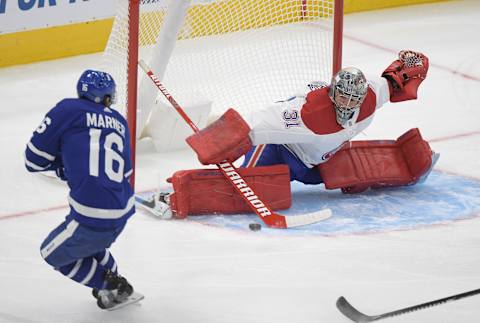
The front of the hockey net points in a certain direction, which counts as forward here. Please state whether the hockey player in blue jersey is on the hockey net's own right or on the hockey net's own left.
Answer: on the hockey net's own right

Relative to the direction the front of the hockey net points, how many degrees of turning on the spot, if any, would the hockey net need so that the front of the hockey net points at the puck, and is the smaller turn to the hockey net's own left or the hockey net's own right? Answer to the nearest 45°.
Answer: approximately 45° to the hockey net's own right

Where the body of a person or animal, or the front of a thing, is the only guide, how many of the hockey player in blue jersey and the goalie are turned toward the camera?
1

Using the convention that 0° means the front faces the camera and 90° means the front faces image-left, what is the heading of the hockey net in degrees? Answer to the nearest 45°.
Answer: approximately 315°

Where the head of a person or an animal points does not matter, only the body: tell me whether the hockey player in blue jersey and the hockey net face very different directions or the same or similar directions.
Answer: very different directions

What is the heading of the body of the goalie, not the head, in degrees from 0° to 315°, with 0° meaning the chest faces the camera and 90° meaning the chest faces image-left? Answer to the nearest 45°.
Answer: approximately 0°

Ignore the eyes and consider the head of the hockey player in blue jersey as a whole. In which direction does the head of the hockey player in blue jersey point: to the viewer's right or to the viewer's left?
to the viewer's right

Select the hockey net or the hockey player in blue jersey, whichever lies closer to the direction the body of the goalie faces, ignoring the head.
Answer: the hockey player in blue jersey

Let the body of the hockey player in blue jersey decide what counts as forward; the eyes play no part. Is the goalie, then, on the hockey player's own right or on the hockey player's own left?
on the hockey player's own right
